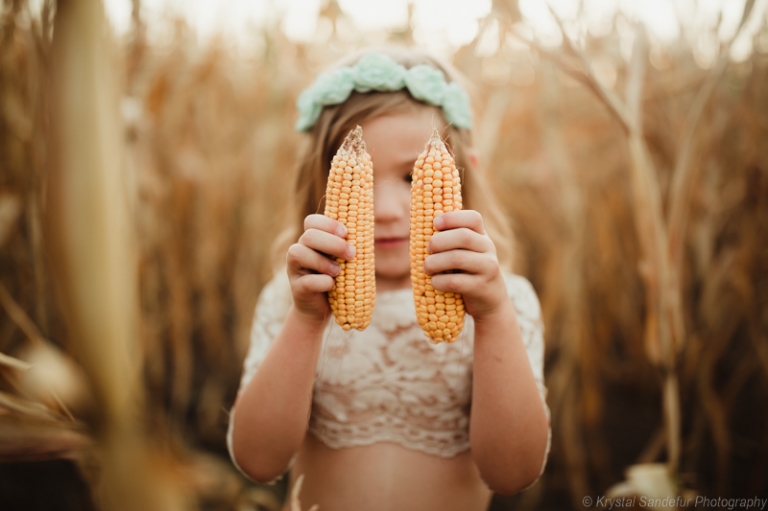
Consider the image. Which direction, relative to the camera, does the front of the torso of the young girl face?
toward the camera

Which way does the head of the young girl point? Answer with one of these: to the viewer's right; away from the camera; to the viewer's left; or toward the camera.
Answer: toward the camera
